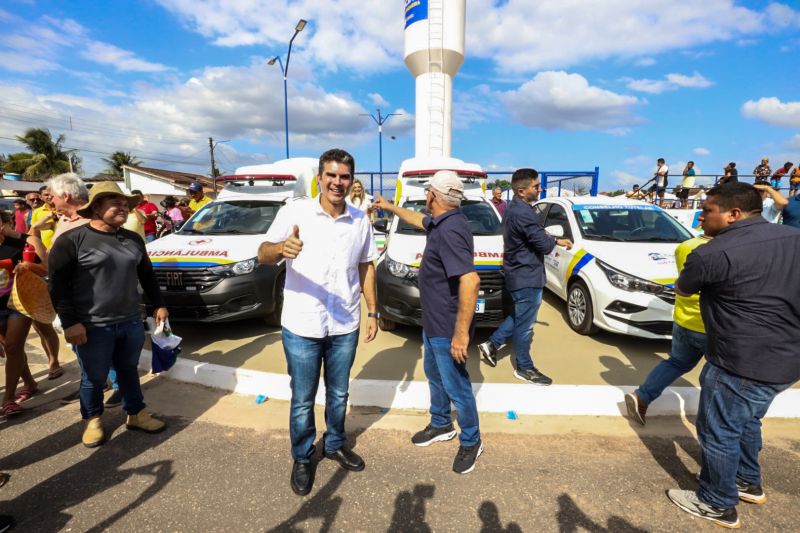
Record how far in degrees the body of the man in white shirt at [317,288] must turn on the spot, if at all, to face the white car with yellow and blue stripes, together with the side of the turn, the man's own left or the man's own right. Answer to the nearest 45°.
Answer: approximately 135° to the man's own left

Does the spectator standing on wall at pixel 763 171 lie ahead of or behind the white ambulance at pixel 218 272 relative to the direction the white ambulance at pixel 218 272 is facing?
behind

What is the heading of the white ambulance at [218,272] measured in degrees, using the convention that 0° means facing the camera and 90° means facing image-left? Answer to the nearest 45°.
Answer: approximately 45°

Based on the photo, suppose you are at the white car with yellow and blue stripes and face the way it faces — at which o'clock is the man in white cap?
The man in white cap is roughly at 2 o'clock from the white car with yellow and blue stripes.

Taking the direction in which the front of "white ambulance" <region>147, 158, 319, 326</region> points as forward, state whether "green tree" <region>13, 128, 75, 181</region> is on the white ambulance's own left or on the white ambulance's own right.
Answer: on the white ambulance's own right

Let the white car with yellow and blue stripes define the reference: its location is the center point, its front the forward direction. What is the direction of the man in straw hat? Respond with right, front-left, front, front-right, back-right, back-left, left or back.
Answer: right

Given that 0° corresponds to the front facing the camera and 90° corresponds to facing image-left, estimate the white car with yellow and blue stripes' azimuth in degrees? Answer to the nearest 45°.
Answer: approximately 315°

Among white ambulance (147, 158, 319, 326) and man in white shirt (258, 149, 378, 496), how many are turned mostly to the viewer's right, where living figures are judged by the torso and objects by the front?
0
